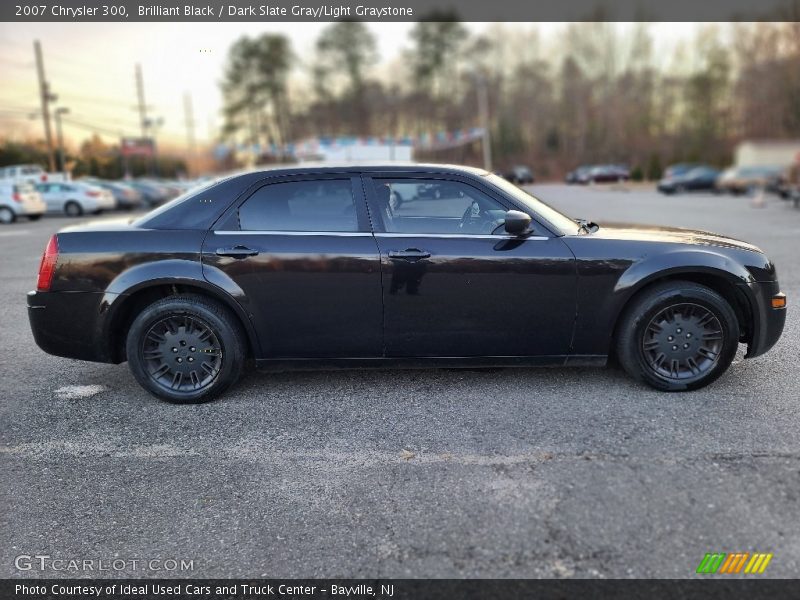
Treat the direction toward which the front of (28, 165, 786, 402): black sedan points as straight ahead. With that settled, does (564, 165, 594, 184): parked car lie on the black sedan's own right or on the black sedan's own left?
on the black sedan's own left

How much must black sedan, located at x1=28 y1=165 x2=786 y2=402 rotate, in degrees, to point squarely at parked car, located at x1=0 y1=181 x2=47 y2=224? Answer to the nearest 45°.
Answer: approximately 135° to its left

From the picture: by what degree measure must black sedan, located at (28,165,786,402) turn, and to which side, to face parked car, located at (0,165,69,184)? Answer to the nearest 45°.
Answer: approximately 135° to its left

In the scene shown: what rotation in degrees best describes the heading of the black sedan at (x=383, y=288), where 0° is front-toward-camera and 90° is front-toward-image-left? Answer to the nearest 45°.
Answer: approximately 270°

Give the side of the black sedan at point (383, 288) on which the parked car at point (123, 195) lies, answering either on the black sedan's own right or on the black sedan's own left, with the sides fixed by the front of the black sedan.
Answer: on the black sedan's own left

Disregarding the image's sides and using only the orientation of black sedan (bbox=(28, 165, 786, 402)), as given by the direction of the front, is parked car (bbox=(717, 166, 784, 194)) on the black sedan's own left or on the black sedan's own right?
on the black sedan's own left

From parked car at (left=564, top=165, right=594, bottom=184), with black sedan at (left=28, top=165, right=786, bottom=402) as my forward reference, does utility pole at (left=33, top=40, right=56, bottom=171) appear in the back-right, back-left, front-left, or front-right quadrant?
front-right
